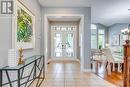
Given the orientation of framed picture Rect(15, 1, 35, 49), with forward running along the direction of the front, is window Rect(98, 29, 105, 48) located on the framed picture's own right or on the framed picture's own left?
on the framed picture's own left

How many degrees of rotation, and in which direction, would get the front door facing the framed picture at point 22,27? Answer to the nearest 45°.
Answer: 0° — it already faces it

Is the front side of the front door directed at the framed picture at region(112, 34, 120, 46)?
no

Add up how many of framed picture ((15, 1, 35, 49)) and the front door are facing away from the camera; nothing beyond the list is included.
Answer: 0

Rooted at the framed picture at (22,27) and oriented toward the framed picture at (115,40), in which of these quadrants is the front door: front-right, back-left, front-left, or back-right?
front-left

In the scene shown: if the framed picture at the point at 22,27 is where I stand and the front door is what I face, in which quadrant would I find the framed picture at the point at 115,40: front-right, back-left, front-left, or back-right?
front-right

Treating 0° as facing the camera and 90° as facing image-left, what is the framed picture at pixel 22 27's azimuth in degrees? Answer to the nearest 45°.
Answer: approximately 315°

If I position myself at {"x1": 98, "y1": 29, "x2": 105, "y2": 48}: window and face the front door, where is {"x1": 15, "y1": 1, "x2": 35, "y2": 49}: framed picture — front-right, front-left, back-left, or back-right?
front-left

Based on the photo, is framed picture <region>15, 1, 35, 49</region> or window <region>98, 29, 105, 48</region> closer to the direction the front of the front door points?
the framed picture

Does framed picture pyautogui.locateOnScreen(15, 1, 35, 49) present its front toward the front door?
no

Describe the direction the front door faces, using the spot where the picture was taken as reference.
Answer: facing the viewer
